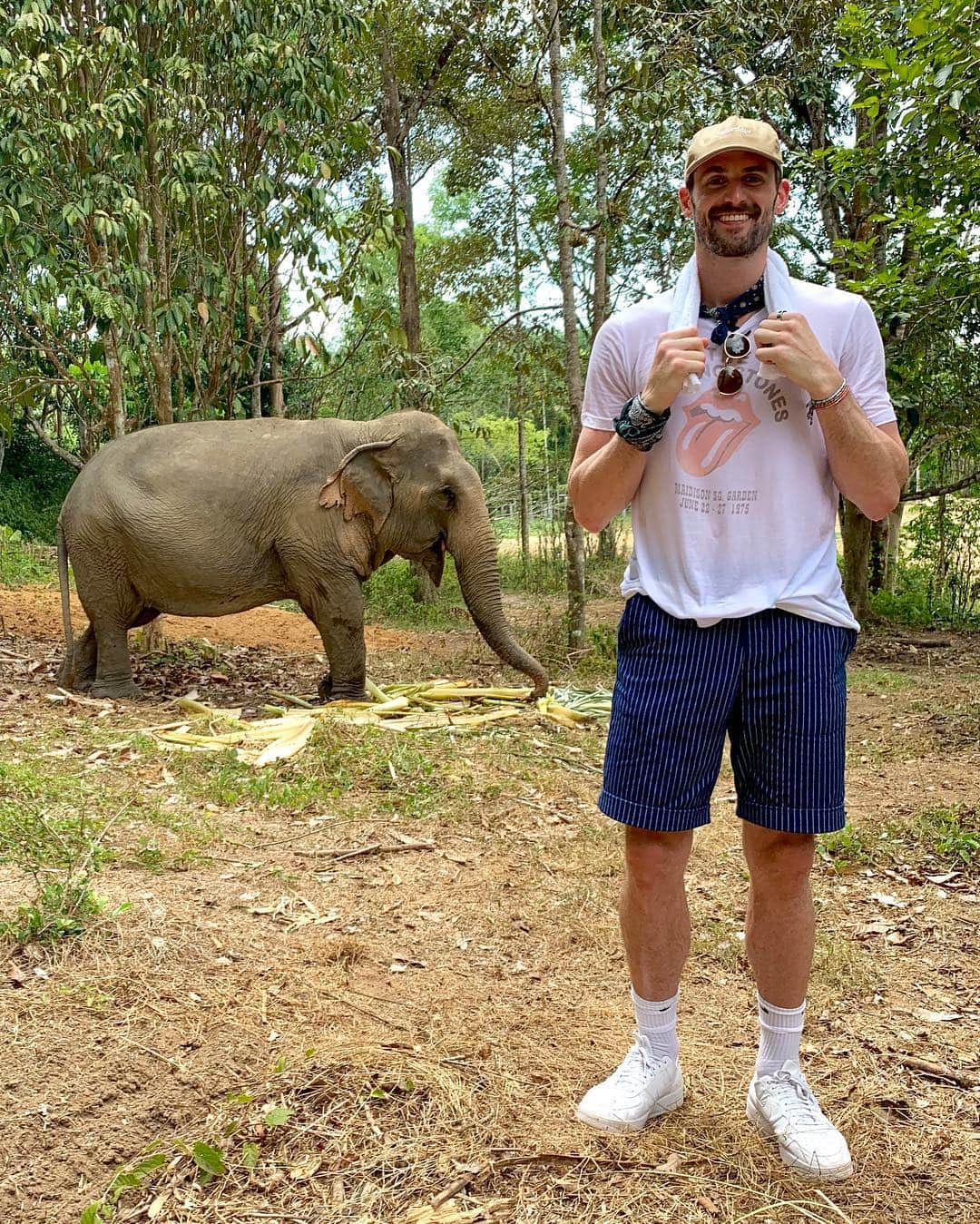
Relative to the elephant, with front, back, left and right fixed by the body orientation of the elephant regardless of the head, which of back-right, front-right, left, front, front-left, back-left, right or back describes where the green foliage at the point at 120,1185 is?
right

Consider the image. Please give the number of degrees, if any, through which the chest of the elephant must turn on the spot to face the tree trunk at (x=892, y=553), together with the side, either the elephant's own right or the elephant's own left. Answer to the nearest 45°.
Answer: approximately 45° to the elephant's own left

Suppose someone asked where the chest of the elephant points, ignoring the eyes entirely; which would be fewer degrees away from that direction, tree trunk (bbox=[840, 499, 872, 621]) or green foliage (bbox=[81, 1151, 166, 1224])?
the tree trunk

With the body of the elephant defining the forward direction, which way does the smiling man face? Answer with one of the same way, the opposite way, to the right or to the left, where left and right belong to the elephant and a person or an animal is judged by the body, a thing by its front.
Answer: to the right

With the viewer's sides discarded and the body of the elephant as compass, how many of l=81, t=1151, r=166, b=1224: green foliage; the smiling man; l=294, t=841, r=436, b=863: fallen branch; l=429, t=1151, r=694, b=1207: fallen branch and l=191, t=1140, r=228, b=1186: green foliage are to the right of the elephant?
5

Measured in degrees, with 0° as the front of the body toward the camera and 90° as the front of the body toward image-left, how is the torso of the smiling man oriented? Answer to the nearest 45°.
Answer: approximately 0°

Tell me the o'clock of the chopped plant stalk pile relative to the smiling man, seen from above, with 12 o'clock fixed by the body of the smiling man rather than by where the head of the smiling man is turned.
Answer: The chopped plant stalk pile is roughly at 5 o'clock from the smiling man.

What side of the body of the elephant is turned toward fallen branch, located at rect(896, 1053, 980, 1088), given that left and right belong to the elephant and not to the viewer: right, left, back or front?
right

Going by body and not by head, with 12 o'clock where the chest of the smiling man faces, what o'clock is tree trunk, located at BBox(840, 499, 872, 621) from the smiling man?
The tree trunk is roughly at 6 o'clock from the smiling man.

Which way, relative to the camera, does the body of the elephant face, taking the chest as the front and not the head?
to the viewer's right

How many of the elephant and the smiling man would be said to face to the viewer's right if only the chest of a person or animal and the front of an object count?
1

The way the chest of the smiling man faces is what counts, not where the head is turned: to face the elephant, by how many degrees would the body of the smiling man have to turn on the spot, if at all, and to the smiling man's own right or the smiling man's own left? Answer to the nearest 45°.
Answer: approximately 135° to the smiling man's own right

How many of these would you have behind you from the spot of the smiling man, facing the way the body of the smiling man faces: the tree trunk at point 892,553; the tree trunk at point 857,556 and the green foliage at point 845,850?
3
